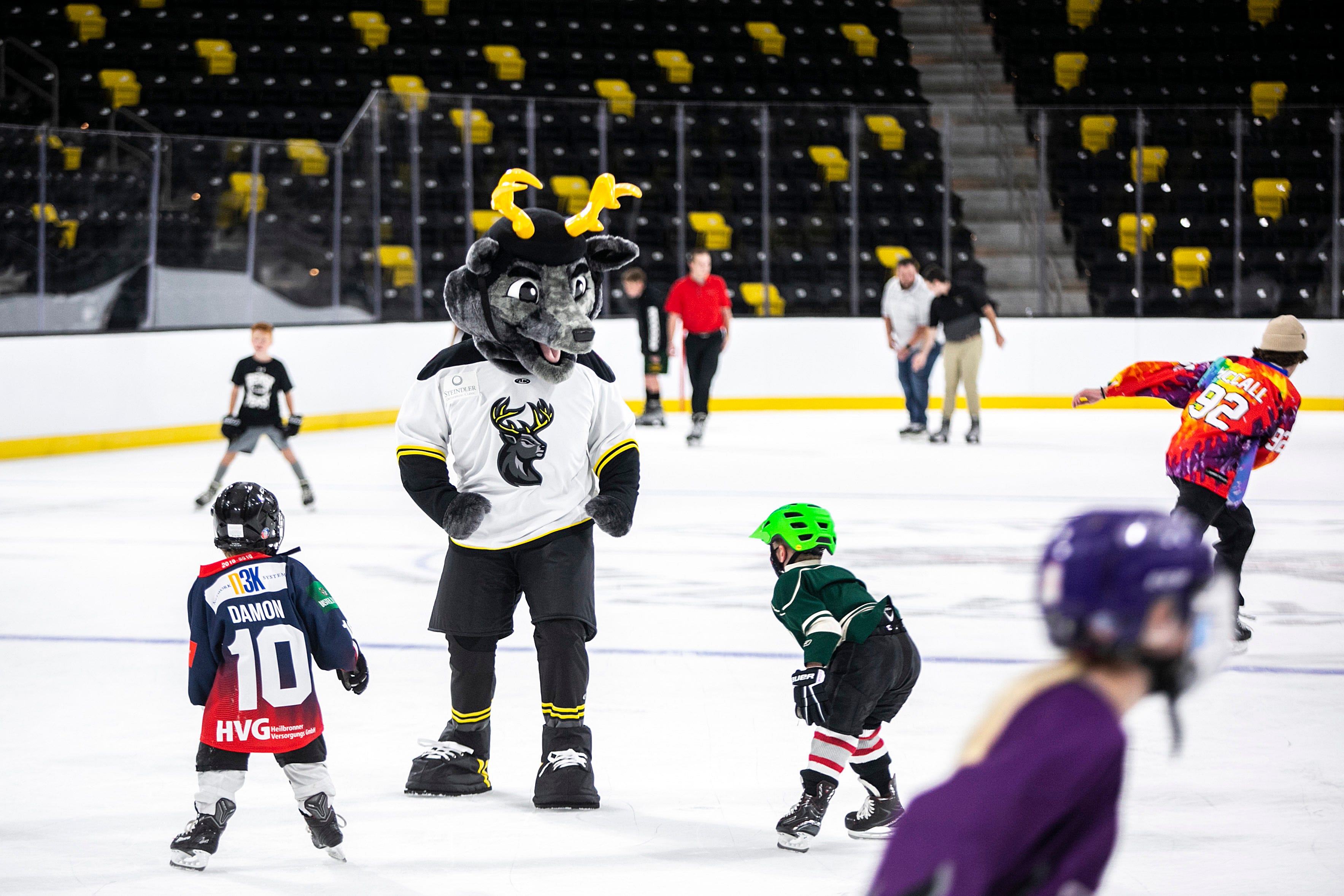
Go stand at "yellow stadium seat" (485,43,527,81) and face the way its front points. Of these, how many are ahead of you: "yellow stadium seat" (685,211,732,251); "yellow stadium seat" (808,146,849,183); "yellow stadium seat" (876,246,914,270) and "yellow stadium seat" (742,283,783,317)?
4

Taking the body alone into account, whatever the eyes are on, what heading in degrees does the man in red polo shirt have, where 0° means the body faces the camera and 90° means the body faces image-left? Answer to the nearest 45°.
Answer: approximately 0°

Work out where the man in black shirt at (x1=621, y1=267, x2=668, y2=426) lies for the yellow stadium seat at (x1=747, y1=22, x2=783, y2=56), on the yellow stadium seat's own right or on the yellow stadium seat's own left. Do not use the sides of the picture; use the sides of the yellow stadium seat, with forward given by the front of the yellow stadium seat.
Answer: on the yellow stadium seat's own right

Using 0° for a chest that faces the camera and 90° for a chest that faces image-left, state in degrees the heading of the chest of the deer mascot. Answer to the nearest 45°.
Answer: approximately 0°

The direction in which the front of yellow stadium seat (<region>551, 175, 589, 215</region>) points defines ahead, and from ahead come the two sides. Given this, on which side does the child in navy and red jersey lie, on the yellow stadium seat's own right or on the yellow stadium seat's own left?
on the yellow stadium seat's own right

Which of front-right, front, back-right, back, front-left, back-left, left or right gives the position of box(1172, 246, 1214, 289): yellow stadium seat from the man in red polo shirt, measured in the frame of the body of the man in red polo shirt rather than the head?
back-left

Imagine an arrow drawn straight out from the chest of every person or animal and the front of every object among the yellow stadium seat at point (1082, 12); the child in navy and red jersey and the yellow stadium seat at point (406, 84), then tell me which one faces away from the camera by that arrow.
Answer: the child in navy and red jersey

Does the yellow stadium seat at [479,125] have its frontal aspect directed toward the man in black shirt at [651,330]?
yes

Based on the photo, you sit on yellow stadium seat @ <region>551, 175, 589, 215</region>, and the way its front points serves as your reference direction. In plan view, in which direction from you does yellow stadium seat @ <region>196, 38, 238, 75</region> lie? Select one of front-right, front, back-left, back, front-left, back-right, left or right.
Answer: back
